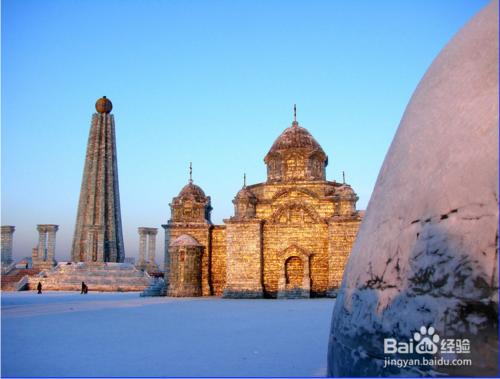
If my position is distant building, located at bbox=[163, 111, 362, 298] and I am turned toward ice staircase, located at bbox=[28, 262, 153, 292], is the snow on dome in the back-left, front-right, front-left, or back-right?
back-left

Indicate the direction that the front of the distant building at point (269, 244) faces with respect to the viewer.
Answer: facing the viewer

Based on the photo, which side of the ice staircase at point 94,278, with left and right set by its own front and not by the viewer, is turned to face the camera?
front

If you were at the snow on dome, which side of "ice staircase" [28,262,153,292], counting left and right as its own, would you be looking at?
front

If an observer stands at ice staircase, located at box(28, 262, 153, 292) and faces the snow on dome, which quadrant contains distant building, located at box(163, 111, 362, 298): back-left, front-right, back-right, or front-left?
front-left

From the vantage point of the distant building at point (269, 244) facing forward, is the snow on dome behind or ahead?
ahead

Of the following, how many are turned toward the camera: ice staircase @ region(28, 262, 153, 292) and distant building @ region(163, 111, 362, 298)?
2

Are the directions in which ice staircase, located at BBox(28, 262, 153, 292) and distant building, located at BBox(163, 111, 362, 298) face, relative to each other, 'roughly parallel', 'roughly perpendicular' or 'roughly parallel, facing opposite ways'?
roughly parallel

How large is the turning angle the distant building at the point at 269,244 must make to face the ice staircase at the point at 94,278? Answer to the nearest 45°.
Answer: approximately 135° to its right

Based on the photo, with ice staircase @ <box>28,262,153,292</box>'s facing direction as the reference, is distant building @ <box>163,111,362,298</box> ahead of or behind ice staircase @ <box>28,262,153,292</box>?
ahead

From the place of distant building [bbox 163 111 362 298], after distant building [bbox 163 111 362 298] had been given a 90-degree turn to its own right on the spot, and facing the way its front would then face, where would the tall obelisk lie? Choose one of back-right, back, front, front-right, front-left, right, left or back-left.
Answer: front-right
